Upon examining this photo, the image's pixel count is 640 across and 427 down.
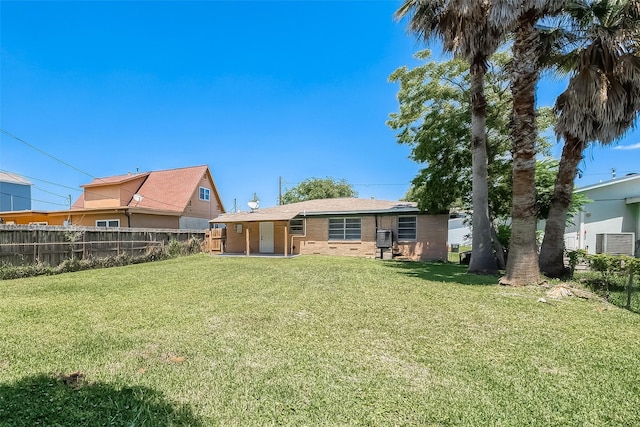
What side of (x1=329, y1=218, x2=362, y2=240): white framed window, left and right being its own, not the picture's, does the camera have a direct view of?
front

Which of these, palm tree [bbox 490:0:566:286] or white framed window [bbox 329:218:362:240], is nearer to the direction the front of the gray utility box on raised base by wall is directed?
the palm tree

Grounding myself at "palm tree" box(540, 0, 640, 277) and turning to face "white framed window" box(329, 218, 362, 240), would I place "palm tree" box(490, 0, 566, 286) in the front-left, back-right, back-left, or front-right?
front-left

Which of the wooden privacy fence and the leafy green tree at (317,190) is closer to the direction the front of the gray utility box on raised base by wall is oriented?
the wooden privacy fence

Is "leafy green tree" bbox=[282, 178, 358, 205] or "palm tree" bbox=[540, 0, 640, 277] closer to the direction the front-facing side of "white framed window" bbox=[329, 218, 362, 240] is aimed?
the palm tree

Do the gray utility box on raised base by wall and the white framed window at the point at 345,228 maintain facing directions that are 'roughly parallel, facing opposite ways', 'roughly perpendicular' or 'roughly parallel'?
roughly parallel

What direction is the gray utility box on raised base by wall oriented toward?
toward the camera

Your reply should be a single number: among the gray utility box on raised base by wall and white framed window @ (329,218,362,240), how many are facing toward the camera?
2

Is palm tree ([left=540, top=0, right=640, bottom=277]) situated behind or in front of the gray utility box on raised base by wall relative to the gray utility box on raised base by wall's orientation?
in front

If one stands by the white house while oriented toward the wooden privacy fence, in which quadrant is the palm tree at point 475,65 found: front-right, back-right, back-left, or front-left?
front-left

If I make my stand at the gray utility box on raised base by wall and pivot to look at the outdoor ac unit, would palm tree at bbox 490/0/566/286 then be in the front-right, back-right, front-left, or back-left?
front-right
